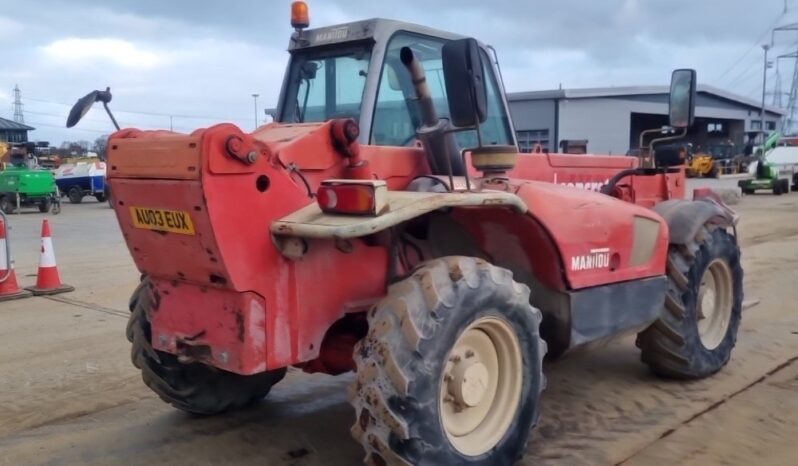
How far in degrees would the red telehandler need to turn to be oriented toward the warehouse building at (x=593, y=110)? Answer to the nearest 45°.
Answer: approximately 45° to its left

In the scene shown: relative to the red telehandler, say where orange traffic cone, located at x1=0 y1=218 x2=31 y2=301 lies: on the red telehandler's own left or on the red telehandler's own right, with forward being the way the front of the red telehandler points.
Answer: on the red telehandler's own left

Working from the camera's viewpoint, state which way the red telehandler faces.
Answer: facing away from the viewer and to the right of the viewer

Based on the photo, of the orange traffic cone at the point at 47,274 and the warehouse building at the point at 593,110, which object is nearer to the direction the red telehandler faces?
the warehouse building

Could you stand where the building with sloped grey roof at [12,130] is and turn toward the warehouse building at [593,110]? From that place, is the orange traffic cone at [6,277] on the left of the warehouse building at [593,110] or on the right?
right

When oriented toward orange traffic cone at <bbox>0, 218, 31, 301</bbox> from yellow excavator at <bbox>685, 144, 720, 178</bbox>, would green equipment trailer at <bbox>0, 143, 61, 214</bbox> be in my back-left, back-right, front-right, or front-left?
front-right

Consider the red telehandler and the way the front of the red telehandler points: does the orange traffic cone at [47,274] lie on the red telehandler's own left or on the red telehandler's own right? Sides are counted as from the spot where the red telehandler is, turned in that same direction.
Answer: on the red telehandler's own left

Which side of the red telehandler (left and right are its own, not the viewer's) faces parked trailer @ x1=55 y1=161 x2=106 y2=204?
left
